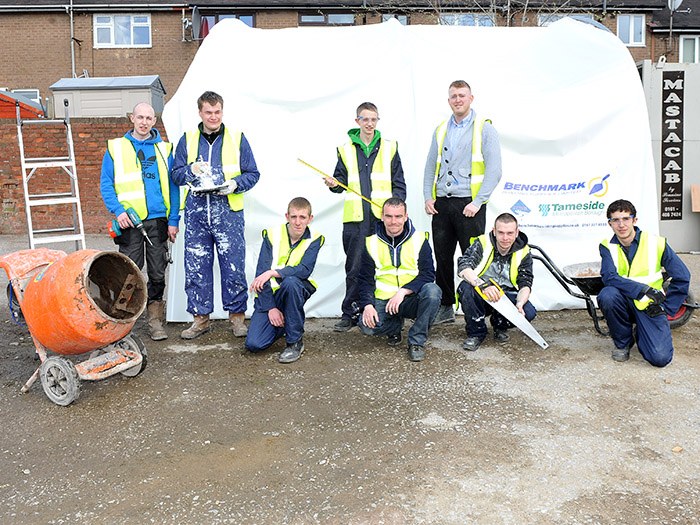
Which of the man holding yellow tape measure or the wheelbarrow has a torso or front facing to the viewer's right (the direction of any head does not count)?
the wheelbarrow

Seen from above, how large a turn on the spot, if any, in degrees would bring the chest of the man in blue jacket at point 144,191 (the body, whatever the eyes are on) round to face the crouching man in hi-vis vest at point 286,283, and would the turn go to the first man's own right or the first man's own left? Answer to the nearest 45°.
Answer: approximately 45° to the first man's own left

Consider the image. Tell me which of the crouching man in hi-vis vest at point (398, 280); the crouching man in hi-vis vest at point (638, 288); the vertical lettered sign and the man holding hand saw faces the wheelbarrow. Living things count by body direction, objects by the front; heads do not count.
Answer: the vertical lettered sign

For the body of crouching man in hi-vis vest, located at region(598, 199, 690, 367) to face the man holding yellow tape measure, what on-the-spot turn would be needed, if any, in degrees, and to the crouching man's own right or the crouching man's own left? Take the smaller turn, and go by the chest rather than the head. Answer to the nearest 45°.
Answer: approximately 90° to the crouching man's own right

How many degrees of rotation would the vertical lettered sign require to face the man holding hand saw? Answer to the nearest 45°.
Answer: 0° — it already faces them

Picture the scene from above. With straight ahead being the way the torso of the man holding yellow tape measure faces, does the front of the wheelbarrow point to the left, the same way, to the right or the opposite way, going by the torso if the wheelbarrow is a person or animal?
to the left

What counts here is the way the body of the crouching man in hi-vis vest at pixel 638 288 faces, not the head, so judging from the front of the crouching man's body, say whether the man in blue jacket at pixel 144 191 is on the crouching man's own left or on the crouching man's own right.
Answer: on the crouching man's own right

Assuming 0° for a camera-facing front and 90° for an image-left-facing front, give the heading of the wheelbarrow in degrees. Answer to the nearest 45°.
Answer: approximately 270°

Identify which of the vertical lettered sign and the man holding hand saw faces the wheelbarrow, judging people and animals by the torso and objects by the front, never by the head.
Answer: the vertical lettered sign

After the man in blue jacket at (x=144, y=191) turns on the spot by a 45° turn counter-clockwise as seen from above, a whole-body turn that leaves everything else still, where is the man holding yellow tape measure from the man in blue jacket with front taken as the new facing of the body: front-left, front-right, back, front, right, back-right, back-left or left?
front-left

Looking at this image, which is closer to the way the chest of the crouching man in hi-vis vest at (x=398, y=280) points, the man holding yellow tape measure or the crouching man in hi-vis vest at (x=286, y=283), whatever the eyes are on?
the crouching man in hi-vis vest

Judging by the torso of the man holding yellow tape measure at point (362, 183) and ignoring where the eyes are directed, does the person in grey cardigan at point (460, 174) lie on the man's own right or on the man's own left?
on the man's own left
